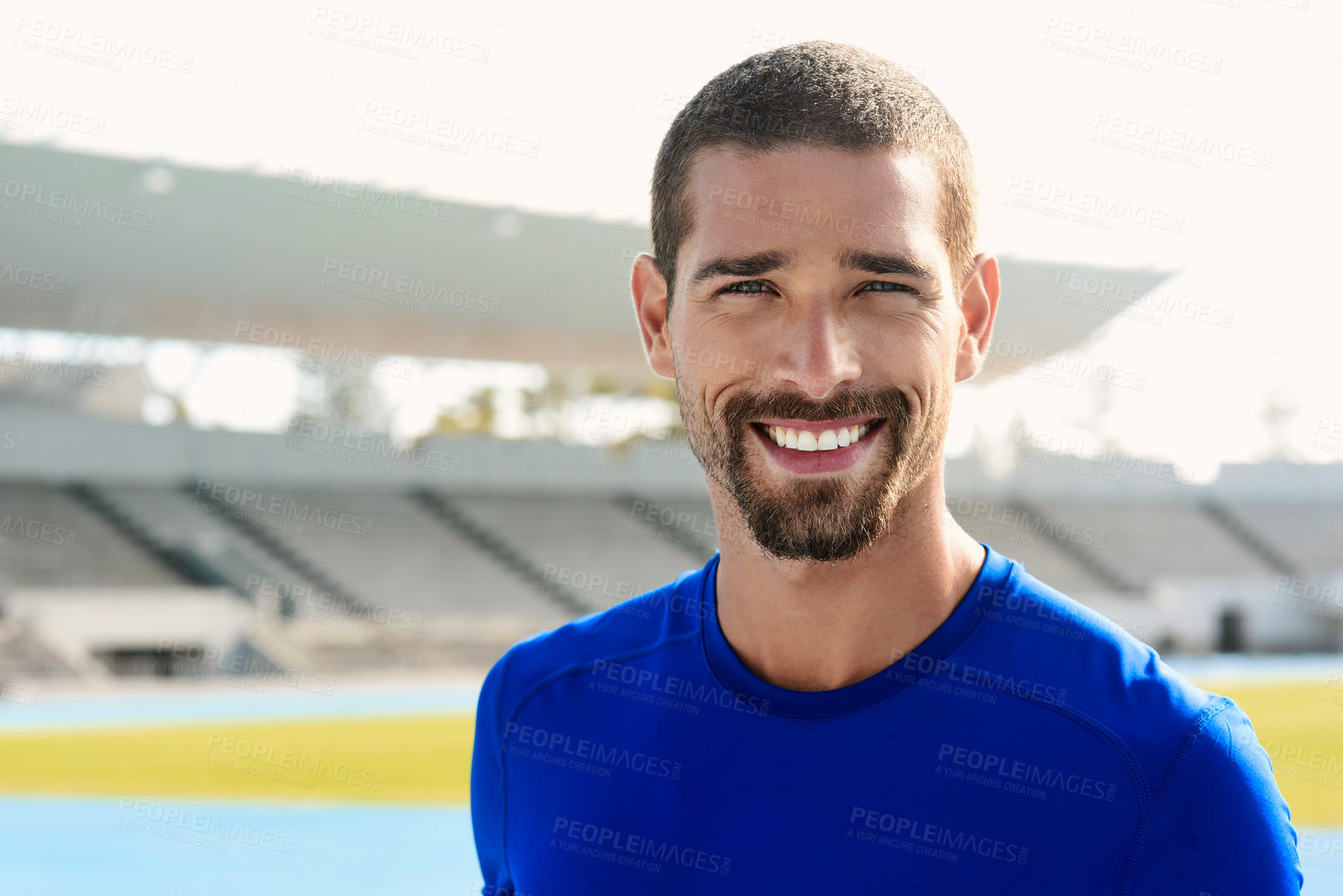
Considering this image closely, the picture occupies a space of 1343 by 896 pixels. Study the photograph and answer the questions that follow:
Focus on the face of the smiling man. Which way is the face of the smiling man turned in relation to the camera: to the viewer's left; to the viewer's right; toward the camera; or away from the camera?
toward the camera

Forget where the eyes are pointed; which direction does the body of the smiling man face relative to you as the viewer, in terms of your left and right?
facing the viewer
